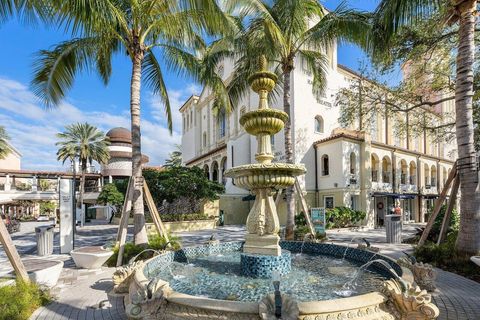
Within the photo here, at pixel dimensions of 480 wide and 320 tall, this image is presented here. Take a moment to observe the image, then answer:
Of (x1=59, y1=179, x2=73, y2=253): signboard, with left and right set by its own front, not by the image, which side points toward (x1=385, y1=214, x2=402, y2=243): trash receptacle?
left

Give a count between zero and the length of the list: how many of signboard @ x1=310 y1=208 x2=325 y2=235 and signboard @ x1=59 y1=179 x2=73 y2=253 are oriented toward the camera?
2

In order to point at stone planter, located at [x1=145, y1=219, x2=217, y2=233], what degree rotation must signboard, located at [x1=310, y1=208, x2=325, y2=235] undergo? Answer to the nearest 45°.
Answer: approximately 135° to its right

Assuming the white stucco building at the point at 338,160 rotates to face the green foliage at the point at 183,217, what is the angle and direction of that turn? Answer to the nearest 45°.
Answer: approximately 90° to its right

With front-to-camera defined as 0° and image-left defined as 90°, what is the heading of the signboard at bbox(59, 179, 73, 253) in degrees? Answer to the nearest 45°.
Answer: approximately 0°

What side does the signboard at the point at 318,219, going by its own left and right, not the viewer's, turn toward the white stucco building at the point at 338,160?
back

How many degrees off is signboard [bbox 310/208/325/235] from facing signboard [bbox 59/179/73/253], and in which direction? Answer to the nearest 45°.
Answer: approximately 45° to its right

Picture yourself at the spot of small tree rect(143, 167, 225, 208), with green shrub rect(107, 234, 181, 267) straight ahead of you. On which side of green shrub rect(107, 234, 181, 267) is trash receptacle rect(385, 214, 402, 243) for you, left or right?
left

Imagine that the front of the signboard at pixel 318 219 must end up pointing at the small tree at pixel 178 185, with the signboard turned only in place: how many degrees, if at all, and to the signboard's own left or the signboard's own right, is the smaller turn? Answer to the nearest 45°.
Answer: approximately 135° to the signboard's own right

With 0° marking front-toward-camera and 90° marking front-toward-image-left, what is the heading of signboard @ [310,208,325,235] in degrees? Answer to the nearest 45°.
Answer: approximately 0°

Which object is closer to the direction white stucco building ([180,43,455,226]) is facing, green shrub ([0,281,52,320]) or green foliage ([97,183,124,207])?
the green shrub
